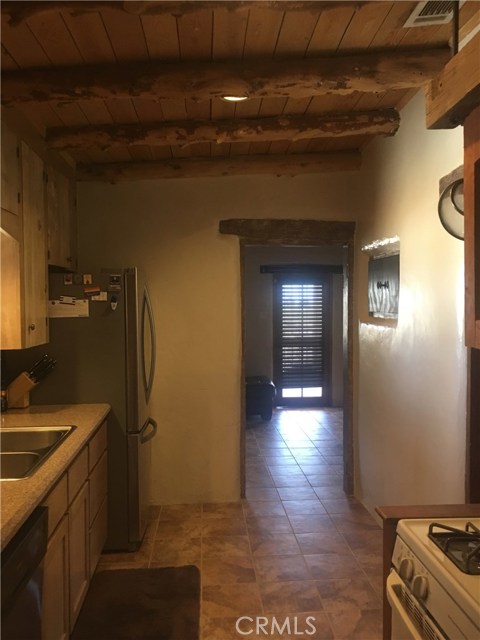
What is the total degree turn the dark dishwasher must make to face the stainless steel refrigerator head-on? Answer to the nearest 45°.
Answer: approximately 90° to its left

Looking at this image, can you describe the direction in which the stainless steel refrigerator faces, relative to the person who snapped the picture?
facing to the right of the viewer

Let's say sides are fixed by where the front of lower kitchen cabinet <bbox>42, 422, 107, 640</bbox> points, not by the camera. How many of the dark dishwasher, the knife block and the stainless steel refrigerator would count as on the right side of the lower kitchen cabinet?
1

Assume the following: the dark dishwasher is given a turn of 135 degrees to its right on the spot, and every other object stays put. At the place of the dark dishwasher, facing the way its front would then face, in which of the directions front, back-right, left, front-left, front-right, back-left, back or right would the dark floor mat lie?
back

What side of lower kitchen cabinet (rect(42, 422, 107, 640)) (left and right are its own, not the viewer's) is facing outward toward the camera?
right

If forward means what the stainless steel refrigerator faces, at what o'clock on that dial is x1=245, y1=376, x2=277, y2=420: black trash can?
The black trash can is roughly at 10 o'clock from the stainless steel refrigerator.

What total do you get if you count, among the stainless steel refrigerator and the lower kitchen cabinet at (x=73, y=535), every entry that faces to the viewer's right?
2

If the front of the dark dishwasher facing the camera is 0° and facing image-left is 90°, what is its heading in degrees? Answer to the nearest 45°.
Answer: approximately 270°
